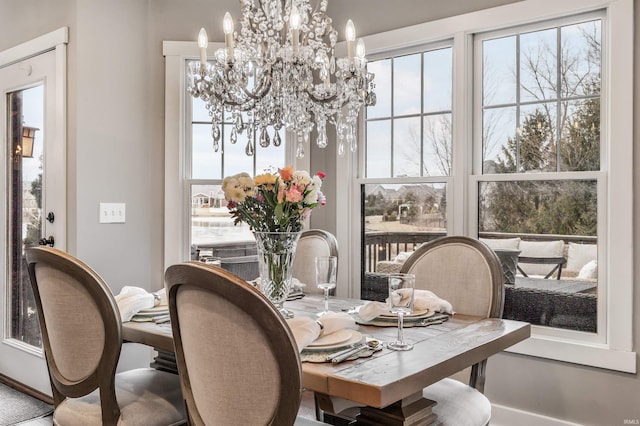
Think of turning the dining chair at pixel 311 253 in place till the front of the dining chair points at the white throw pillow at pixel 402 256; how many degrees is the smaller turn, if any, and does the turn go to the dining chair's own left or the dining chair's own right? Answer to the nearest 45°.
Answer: approximately 180°

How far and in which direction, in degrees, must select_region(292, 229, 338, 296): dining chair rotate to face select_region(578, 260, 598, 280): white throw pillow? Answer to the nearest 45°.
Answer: approximately 135° to its left

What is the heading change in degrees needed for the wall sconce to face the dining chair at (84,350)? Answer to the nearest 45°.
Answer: approximately 90° to its right

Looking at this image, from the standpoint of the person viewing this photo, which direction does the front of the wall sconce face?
facing to the right of the viewer

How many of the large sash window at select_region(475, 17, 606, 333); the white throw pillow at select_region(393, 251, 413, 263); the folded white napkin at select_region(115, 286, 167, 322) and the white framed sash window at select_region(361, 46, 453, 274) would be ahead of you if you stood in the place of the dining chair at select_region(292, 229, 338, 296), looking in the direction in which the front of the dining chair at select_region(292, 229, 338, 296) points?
1

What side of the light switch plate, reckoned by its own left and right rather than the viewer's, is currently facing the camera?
front

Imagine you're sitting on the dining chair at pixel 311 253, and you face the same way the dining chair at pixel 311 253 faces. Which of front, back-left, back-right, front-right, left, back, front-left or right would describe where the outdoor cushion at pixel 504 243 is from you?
back-left

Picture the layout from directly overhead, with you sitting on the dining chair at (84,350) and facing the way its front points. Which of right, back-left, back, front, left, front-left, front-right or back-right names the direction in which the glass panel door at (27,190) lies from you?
front-left

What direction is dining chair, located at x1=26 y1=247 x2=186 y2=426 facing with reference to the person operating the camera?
facing away from the viewer and to the right of the viewer

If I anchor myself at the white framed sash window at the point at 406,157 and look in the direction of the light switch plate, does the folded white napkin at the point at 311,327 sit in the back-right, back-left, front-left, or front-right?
front-left
